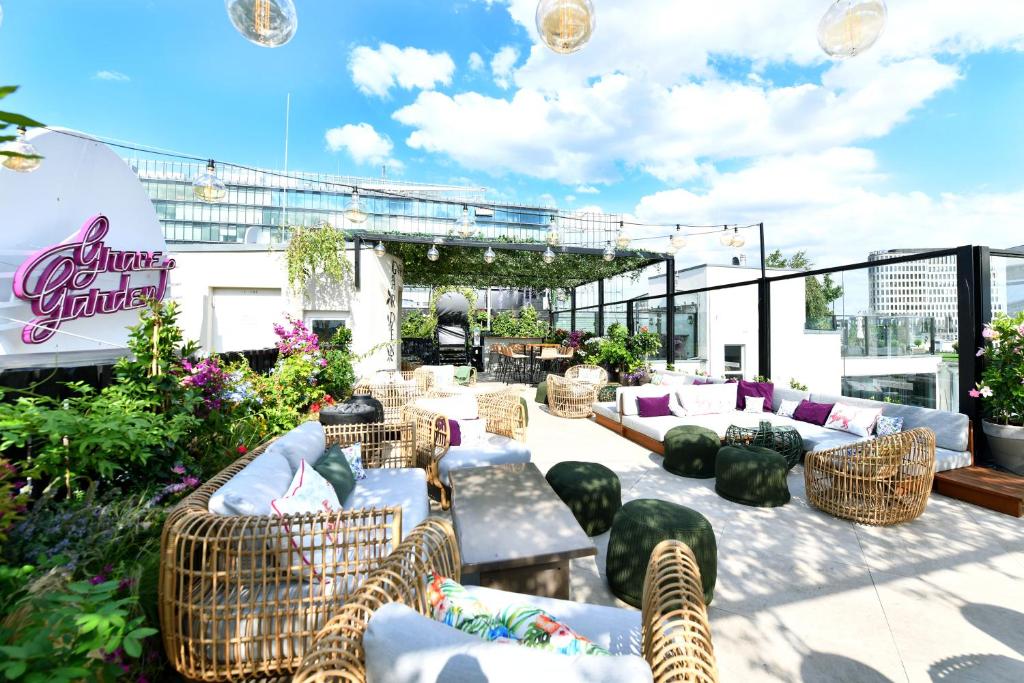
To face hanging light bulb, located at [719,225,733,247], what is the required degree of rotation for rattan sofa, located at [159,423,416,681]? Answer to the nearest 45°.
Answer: approximately 45° to its left

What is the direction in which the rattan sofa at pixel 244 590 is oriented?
to the viewer's right

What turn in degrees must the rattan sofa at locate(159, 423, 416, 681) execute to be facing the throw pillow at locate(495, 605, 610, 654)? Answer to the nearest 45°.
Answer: approximately 45° to its right

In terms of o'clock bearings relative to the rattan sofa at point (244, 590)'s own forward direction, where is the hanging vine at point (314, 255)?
The hanging vine is roughly at 9 o'clock from the rattan sofa.

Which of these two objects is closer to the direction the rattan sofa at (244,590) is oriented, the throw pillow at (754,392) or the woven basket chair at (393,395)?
the throw pillow

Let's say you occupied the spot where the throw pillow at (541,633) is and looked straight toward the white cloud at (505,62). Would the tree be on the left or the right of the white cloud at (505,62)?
right
